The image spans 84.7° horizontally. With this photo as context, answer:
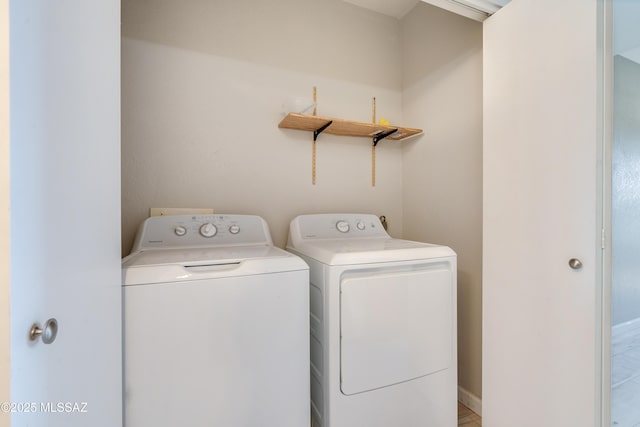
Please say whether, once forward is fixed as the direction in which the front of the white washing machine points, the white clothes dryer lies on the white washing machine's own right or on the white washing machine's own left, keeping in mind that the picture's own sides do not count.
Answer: on the white washing machine's own left

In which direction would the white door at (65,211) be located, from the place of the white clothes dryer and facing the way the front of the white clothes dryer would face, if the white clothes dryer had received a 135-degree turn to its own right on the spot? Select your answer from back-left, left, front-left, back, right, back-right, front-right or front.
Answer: front-left

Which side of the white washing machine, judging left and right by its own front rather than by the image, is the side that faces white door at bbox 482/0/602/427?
left

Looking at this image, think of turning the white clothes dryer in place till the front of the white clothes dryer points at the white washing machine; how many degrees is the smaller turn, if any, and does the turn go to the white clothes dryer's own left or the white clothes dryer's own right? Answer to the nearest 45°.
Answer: approximately 90° to the white clothes dryer's own right

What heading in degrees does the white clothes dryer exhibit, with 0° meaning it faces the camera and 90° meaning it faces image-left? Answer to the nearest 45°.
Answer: approximately 315°

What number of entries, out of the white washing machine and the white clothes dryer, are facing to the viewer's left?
0

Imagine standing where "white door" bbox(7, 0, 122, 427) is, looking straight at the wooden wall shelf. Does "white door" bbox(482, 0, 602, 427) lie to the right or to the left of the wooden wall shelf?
right

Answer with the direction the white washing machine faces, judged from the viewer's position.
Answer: facing the viewer

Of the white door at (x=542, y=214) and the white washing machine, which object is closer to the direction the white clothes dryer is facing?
the white door
